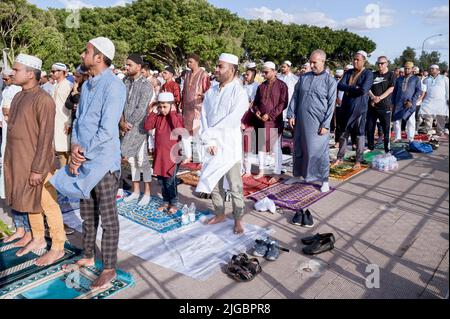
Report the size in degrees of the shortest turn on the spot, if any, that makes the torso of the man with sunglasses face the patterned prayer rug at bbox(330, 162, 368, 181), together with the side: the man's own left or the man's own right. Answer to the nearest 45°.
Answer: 0° — they already face it

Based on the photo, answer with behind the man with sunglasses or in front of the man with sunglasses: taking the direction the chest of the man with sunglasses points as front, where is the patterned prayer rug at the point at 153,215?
in front

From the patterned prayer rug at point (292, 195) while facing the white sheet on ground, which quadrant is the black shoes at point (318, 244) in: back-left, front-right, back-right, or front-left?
front-left

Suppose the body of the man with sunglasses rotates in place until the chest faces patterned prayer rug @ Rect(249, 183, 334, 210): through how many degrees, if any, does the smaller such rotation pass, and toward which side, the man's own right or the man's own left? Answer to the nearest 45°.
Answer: approximately 45° to the man's own left

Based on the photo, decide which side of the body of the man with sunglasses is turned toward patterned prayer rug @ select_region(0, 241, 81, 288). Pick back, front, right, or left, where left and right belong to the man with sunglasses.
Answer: front

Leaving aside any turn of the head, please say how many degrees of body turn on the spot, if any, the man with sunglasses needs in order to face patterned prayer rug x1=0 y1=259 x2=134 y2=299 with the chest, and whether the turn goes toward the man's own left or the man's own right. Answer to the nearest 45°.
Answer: approximately 45° to the man's own left

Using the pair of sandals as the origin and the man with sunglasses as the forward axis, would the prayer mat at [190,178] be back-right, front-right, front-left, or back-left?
front-left

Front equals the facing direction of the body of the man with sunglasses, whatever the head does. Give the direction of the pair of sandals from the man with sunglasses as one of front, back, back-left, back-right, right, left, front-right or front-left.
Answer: front-left

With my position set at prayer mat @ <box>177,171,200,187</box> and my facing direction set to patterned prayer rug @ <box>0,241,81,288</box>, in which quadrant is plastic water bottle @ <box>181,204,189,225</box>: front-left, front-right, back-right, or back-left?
front-left

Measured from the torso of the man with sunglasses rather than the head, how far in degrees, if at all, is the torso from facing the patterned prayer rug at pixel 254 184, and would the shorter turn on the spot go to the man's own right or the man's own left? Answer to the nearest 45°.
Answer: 0° — they already face it

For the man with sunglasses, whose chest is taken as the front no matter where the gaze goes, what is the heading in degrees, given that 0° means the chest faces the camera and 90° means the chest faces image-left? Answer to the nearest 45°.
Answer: approximately 45°

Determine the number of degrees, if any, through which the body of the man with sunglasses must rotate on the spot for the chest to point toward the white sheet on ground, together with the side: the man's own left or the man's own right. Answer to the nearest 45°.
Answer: approximately 45° to the man's own left

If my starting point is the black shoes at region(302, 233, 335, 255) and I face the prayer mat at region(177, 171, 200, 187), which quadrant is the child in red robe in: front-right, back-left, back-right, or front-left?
front-left
